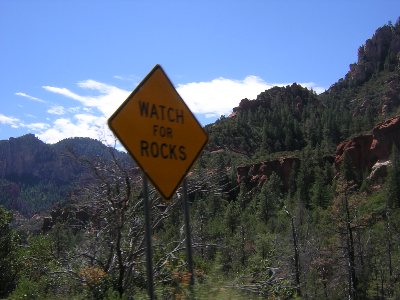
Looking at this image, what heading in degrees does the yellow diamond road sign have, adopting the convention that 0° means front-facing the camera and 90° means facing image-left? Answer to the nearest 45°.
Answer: approximately 315°
